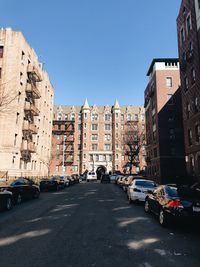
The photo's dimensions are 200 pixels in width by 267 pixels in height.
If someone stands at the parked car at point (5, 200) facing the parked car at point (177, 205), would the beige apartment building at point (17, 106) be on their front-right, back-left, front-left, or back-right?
back-left

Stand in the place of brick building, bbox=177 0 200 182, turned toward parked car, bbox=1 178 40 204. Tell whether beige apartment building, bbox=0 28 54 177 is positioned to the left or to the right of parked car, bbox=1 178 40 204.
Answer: right

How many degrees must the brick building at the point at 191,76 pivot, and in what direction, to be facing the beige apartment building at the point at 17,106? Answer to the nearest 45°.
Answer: approximately 45° to its right

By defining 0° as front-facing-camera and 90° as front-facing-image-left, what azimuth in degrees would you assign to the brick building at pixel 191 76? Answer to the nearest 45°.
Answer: approximately 45°

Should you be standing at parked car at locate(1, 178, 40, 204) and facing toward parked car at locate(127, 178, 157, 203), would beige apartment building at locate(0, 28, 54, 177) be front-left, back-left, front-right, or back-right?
back-left

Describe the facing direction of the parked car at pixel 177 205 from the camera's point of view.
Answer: facing away from the viewer and to the left of the viewer

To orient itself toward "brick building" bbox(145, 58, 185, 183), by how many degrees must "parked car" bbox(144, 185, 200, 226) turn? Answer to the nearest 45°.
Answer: approximately 45° to its right
